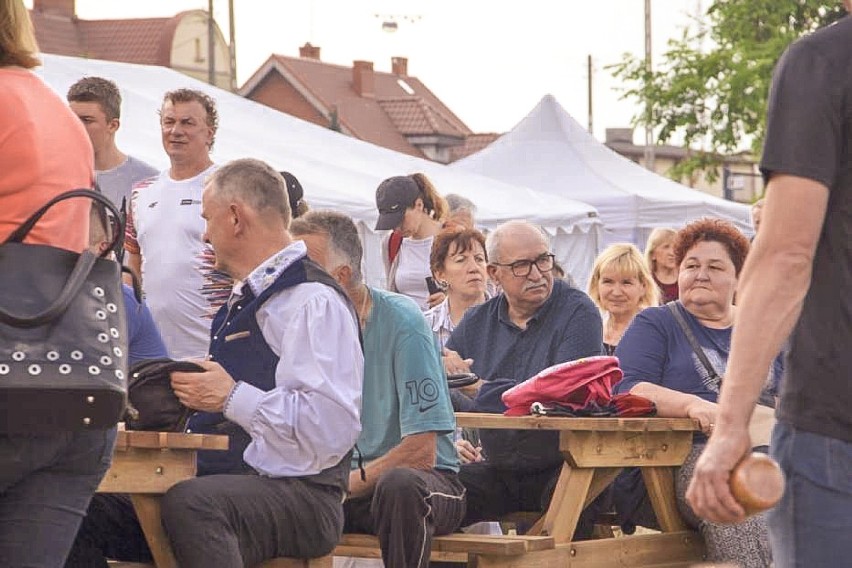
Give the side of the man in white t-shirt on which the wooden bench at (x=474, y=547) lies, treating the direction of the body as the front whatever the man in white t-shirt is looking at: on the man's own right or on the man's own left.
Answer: on the man's own left

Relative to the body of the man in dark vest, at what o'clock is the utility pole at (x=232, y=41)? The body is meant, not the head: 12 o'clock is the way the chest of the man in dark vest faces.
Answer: The utility pole is roughly at 3 o'clock from the man in dark vest.

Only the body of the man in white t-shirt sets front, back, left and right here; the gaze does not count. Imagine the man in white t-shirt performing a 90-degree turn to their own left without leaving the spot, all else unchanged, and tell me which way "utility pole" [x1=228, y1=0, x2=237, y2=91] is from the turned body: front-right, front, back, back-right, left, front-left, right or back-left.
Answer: back-left

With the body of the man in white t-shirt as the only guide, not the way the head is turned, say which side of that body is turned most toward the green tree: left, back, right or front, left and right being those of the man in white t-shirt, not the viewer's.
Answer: back

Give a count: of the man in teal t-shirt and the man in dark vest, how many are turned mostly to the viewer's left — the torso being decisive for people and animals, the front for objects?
2

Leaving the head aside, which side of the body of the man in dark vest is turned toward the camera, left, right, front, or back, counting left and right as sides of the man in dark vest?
left

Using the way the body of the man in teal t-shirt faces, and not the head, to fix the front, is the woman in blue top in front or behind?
behind

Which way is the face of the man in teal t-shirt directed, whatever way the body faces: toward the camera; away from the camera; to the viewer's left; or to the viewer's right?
to the viewer's left

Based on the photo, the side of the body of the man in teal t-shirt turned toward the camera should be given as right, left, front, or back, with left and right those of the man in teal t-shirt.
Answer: left
